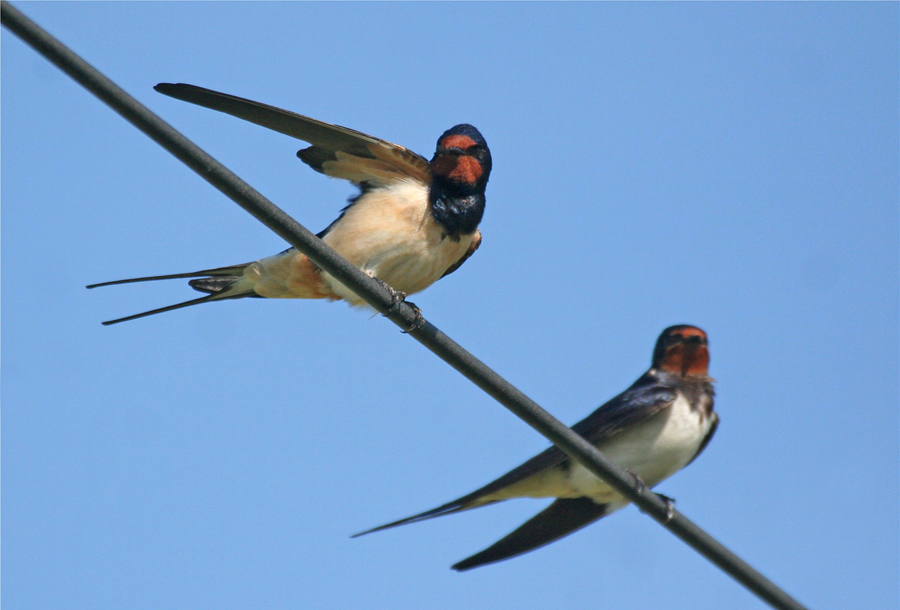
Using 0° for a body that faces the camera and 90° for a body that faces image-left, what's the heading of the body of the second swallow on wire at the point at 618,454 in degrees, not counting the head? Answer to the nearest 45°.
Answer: approximately 315°

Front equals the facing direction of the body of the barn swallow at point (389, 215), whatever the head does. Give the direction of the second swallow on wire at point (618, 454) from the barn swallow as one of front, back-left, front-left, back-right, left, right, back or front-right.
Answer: left

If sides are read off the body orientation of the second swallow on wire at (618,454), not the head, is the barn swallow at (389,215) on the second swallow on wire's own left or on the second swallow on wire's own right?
on the second swallow on wire's own right

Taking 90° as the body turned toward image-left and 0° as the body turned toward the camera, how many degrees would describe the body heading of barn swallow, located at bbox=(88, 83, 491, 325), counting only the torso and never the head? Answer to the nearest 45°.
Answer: approximately 315°

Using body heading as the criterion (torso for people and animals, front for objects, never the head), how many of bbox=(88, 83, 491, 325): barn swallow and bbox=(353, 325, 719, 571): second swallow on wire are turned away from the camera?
0
